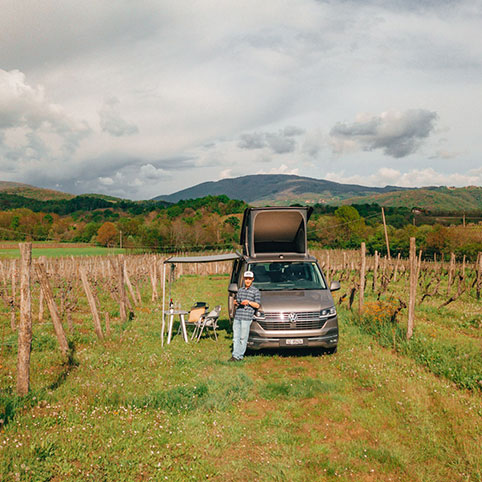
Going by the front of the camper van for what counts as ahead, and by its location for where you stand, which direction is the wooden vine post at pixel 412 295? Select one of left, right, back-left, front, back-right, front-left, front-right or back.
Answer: left

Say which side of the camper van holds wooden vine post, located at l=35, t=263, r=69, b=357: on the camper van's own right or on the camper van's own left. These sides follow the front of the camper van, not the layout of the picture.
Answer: on the camper van's own right

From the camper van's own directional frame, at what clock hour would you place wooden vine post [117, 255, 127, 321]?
The wooden vine post is roughly at 4 o'clock from the camper van.

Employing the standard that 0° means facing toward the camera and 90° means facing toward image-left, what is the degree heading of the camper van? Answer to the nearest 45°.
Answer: approximately 0°

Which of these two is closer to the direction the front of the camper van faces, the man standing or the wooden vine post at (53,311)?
the man standing

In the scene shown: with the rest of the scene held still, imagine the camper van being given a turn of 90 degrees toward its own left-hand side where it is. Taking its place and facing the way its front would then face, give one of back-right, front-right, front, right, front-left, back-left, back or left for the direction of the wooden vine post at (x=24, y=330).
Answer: back-right
